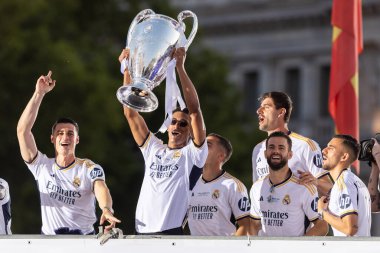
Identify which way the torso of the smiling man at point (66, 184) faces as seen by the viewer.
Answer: toward the camera

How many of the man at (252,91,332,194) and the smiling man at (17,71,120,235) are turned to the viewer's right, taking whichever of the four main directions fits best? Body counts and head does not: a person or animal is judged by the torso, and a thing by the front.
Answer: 0

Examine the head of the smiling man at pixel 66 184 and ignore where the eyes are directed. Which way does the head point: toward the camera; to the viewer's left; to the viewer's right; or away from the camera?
toward the camera

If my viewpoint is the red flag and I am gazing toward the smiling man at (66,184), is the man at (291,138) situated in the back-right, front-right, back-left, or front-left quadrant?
front-left

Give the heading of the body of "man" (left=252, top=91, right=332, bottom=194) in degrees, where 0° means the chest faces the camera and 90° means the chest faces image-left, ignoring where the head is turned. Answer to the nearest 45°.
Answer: approximately 45°

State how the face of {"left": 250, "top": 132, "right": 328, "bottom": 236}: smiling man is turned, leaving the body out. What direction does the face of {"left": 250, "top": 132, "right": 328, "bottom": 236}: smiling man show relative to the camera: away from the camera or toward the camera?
toward the camera

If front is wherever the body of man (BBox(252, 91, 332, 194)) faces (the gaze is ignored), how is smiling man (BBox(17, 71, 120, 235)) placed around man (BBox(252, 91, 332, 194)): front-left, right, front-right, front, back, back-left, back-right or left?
front-right

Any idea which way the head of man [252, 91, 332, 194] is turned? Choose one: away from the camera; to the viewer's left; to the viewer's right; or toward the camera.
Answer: to the viewer's left

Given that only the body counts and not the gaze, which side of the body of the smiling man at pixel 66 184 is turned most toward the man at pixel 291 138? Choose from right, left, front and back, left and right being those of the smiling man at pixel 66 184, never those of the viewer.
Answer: left
